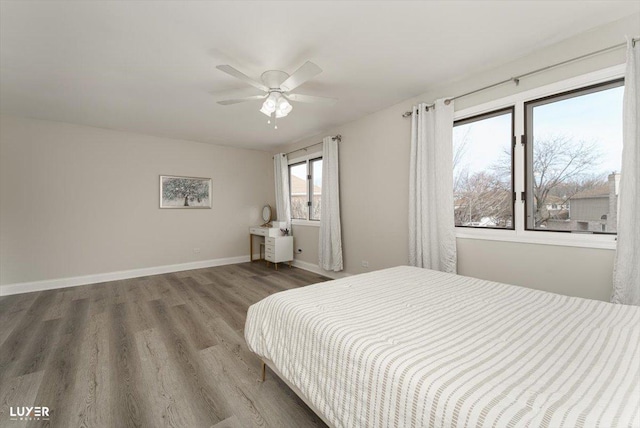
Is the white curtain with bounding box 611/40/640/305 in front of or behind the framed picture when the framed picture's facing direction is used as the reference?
in front

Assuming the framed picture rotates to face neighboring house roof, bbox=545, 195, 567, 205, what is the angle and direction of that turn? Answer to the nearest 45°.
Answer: approximately 45° to its left

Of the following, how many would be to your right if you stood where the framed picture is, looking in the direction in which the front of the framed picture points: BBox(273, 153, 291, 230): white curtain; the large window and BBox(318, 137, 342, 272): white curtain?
0

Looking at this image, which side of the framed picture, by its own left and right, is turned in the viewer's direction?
front

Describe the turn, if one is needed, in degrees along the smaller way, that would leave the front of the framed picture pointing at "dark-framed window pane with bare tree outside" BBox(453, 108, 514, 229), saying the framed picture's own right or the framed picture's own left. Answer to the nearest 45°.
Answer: approximately 45° to the framed picture's own left

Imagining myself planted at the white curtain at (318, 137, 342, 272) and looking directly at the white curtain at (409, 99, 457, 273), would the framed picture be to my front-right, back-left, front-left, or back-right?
back-right

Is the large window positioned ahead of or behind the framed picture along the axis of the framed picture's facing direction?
ahead

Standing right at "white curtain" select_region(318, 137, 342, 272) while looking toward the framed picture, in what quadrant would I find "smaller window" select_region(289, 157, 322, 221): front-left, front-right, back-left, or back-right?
front-right

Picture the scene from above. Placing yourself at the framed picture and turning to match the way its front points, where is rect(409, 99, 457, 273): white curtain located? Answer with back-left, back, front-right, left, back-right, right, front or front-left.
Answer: front-left

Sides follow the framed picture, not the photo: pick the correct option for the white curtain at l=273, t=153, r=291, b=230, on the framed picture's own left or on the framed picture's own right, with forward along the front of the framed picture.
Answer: on the framed picture's own left

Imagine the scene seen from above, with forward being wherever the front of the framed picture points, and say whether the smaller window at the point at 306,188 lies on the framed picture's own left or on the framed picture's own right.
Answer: on the framed picture's own left

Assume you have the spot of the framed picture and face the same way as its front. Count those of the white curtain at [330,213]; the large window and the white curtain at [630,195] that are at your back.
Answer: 0

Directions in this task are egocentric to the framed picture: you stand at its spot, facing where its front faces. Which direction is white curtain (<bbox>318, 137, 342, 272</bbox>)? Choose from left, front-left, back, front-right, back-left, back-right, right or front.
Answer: front-left

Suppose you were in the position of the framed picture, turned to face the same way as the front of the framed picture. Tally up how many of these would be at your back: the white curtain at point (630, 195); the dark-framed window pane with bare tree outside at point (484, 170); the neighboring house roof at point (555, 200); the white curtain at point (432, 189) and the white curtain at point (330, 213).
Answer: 0
